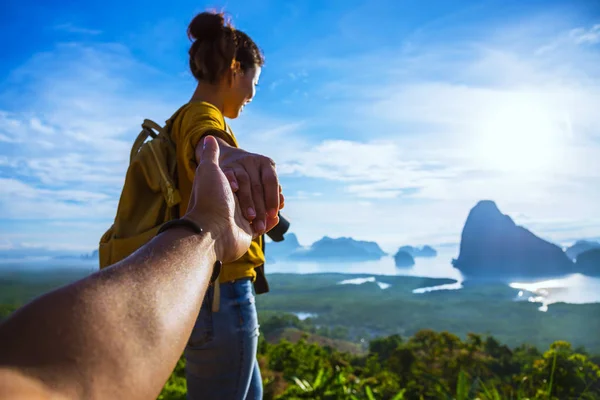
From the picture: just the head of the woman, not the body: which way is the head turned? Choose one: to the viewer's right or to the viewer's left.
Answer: to the viewer's right

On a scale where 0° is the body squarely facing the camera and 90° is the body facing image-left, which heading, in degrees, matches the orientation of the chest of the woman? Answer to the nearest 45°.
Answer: approximately 270°

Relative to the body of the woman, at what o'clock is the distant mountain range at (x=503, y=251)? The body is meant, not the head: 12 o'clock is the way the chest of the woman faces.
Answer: The distant mountain range is roughly at 10 o'clock from the woman.
